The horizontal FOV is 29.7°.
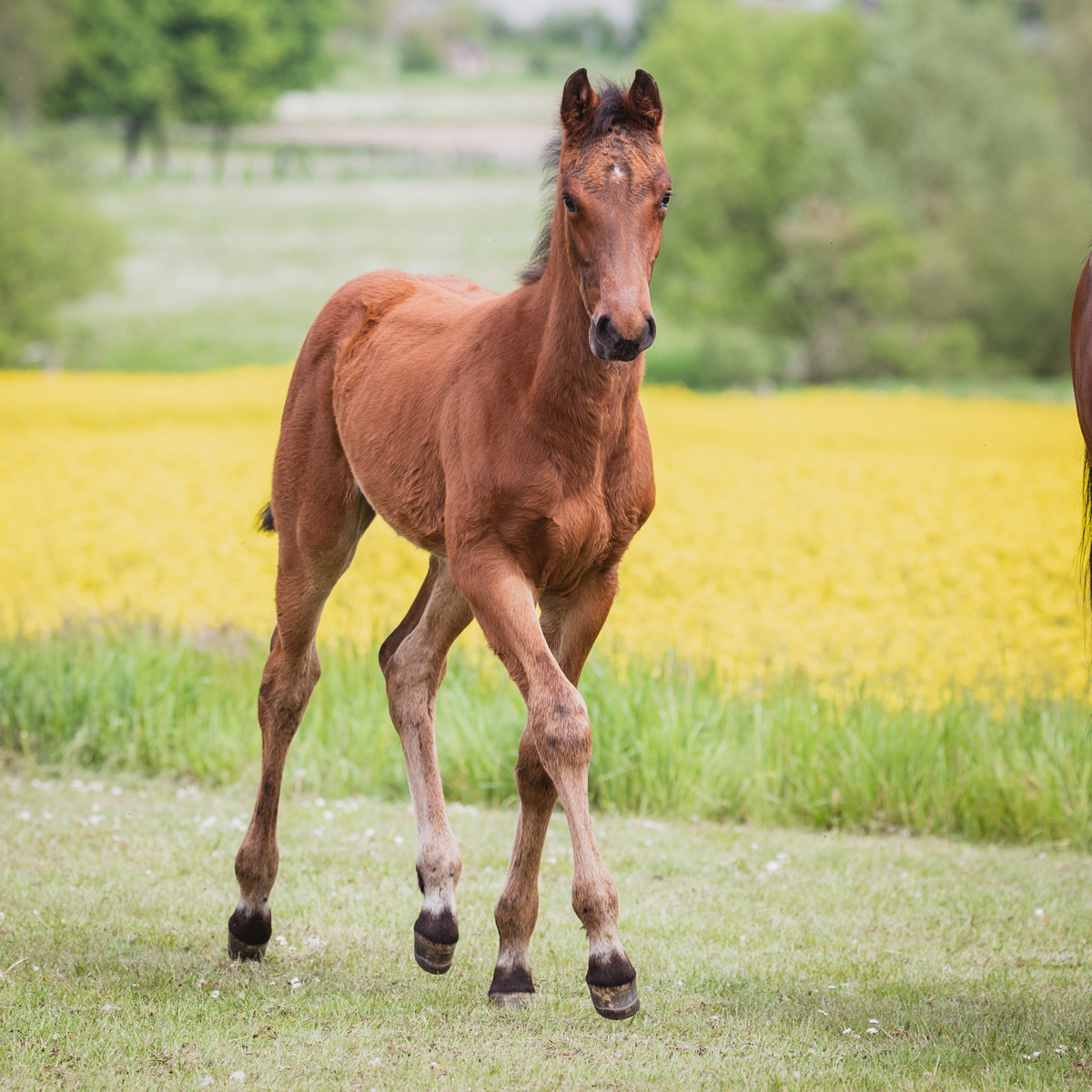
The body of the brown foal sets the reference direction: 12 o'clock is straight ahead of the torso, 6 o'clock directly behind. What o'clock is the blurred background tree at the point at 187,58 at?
The blurred background tree is roughly at 7 o'clock from the brown foal.

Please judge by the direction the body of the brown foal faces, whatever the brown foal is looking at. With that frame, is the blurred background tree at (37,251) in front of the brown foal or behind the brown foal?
behind

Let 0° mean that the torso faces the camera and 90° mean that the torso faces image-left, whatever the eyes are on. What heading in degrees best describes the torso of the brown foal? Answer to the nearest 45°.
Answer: approximately 315°

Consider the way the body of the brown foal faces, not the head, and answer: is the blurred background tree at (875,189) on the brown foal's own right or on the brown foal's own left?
on the brown foal's own left

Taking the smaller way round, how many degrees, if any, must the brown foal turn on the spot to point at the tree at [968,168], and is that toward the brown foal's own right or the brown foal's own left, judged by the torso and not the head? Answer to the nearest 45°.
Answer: approximately 135° to the brown foal's own left

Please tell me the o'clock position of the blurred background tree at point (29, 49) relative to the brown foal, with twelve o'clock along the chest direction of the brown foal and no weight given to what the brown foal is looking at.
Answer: The blurred background tree is roughly at 7 o'clock from the brown foal.

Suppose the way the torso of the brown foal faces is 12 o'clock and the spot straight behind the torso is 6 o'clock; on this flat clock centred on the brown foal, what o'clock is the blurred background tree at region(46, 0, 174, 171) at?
The blurred background tree is roughly at 7 o'clock from the brown foal.
